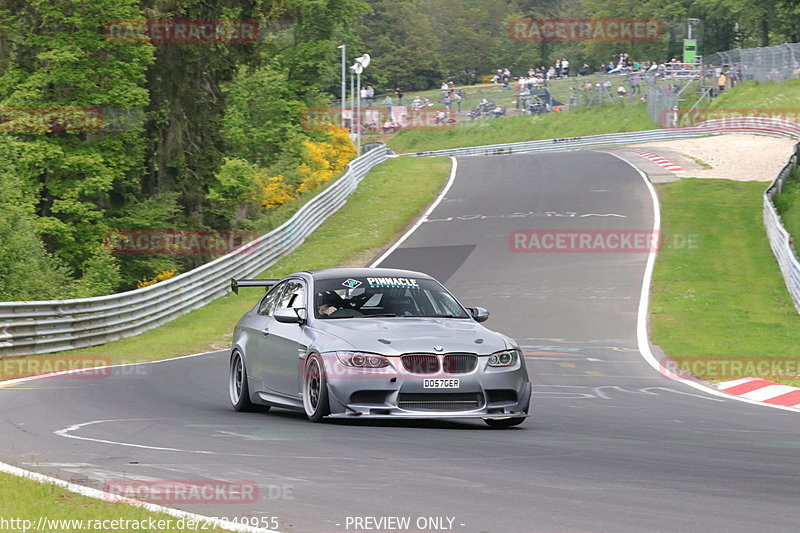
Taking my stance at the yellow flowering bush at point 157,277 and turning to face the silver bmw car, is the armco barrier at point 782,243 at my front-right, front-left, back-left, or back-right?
front-left

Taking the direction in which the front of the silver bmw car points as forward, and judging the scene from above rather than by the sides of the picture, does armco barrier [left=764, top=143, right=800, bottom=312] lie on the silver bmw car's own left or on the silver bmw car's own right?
on the silver bmw car's own left

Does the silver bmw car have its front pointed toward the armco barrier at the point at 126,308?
no

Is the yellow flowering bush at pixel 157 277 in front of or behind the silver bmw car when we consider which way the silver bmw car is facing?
behind

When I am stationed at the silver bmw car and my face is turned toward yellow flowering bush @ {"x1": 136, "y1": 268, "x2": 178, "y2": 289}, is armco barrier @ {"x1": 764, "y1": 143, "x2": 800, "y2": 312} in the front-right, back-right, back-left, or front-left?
front-right
